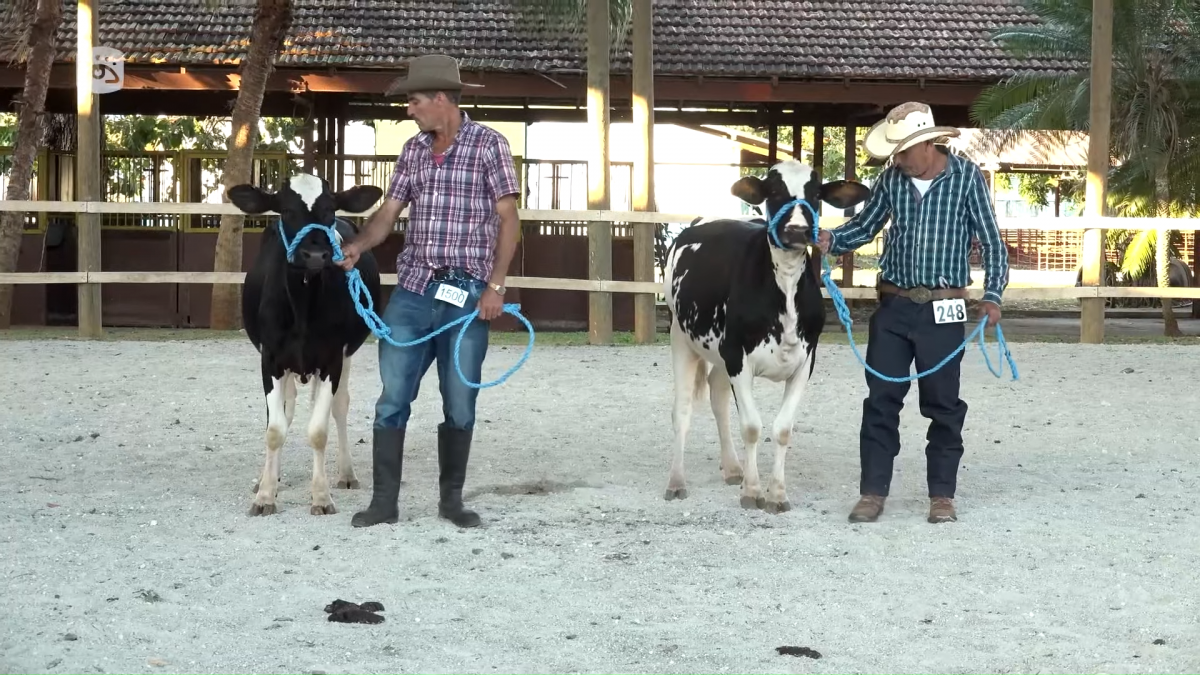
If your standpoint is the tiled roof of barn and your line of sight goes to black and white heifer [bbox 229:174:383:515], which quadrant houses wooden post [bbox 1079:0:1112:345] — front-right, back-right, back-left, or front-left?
front-left

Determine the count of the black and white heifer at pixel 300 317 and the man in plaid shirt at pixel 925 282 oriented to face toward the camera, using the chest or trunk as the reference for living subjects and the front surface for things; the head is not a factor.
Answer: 2

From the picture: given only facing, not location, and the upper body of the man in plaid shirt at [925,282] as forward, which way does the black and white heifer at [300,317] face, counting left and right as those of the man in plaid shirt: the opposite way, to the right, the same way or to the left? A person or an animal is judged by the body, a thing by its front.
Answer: the same way

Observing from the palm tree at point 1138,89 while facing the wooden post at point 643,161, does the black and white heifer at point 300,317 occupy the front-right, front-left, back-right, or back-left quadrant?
front-left

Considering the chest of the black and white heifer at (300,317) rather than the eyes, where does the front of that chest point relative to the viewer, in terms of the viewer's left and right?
facing the viewer

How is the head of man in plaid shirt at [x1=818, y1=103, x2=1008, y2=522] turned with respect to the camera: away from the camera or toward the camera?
toward the camera

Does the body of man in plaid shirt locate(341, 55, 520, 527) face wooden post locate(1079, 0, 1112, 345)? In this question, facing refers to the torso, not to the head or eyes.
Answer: no

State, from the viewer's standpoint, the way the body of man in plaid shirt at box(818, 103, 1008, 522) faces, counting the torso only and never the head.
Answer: toward the camera

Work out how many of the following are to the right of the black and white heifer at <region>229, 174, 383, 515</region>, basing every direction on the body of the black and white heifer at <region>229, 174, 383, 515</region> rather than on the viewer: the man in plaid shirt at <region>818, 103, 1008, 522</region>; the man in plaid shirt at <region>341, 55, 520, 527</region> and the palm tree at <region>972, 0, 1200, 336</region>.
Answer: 0

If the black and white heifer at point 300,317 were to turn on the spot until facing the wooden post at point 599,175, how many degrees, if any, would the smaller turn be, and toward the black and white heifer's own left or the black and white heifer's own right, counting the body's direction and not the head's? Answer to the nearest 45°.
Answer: approximately 180°

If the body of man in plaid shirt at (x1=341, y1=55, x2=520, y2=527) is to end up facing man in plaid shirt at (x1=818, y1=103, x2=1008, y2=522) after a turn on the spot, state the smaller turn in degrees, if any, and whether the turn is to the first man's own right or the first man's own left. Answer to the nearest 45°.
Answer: approximately 135° to the first man's own left

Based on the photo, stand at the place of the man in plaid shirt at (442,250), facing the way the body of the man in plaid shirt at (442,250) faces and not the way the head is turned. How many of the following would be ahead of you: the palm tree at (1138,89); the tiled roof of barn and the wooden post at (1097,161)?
0

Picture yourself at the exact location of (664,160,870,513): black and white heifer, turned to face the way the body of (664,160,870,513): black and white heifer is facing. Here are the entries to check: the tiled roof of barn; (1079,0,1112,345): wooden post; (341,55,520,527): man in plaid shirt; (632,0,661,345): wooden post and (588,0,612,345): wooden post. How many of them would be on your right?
1

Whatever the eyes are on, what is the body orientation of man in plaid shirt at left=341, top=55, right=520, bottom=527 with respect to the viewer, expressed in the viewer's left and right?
facing the viewer and to the left of the viewer

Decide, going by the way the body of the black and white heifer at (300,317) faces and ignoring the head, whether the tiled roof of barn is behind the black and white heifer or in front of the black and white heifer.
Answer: behind

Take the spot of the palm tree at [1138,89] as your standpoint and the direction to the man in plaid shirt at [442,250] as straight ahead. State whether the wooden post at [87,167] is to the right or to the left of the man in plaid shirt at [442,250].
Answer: right
